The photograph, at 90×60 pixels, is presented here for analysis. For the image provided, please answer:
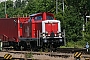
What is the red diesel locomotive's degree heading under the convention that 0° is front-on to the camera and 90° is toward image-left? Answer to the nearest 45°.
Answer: approximately 315°
